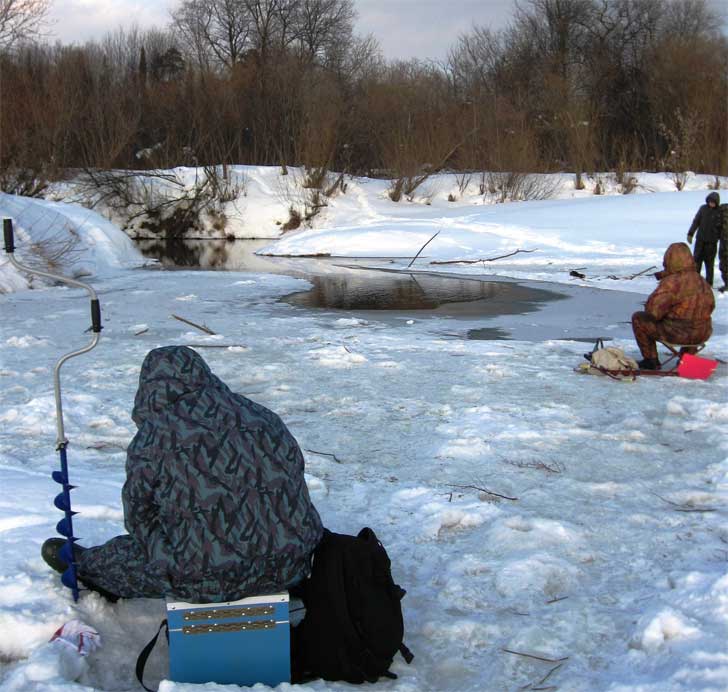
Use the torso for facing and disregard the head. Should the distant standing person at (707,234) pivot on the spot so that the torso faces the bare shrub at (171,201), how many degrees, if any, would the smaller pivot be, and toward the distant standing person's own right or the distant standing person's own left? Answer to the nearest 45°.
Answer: approximately 135° to the distant standing person's own right

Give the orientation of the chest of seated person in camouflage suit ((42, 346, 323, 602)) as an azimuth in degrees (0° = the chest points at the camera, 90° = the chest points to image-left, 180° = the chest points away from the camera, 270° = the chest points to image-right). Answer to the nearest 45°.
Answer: approximately 135°

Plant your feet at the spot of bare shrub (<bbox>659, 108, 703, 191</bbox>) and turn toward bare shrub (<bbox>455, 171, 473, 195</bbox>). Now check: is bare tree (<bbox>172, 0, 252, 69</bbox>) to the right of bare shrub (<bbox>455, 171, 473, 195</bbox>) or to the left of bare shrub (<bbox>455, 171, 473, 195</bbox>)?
right

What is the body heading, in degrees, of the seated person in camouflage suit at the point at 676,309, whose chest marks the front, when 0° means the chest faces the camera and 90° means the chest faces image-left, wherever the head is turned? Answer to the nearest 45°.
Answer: approximately 135°

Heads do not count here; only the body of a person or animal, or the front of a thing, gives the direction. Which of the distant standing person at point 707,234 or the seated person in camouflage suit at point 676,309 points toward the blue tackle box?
the distant standing person

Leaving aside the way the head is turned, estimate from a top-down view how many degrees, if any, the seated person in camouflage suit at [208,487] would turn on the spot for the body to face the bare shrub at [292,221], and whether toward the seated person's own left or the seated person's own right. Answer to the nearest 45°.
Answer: approximately 45° to the seated person's own right

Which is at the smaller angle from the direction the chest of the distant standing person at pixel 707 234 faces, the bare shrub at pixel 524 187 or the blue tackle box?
the blue tackle box

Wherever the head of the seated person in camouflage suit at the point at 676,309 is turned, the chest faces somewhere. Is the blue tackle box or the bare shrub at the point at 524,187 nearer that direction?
the bare shrub

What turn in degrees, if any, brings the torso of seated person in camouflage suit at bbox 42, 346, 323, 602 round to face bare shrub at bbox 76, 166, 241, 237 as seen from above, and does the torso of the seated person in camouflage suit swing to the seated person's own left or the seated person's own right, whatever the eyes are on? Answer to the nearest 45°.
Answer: approximately 45° to the seated person's own right
